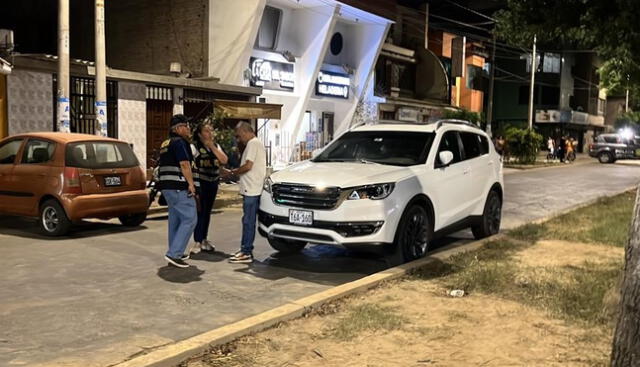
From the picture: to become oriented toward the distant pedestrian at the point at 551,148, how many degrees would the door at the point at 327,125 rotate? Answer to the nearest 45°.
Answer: approximately 90° to its left

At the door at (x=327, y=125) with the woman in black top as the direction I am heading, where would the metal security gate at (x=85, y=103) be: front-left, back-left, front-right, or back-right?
front-right

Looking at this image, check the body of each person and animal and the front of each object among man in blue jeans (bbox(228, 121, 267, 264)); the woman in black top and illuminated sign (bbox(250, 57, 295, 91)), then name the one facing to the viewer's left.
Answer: the man in blue jeans

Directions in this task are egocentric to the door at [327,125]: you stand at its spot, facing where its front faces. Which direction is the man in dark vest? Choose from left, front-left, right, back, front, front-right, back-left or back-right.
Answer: front-right

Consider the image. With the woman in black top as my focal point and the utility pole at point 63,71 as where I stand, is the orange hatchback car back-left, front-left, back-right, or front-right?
front-right

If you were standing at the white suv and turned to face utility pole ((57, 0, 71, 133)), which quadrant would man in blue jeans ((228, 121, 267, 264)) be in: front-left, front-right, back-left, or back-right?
front-left

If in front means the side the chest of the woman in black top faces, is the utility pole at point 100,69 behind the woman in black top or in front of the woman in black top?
behind

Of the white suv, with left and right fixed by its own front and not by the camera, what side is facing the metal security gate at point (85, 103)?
right

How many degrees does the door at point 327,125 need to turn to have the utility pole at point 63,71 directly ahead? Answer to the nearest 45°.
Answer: approximately 45° to its right

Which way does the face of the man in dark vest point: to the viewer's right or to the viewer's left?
to the viewer's right

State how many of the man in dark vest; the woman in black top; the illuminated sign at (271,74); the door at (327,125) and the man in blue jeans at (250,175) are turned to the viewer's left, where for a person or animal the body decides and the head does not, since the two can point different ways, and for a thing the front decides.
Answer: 1

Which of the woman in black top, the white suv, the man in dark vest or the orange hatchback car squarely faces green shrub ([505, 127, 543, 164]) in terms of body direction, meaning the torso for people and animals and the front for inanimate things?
the man in dark vest

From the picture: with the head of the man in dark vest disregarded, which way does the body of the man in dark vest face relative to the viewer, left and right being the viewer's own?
facing away from the viewer and to the right of the viewer

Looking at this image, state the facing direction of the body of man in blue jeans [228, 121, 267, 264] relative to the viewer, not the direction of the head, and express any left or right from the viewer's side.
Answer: facing to the left of the viewer

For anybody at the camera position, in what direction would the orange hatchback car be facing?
facing away from the viewer and to the left of the viewer

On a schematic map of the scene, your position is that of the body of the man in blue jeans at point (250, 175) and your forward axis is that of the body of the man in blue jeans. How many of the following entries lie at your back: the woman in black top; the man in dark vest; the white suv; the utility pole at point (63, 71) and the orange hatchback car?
1

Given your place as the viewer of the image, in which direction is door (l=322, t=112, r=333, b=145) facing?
facing the viewer and to the right of the viewer

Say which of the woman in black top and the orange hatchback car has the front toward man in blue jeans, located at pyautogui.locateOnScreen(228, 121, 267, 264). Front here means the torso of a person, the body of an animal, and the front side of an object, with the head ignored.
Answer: the woman in black top

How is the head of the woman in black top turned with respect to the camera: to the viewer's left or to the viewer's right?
to the viewer's right

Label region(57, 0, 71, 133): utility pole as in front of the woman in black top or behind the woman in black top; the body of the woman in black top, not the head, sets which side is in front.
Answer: behind
